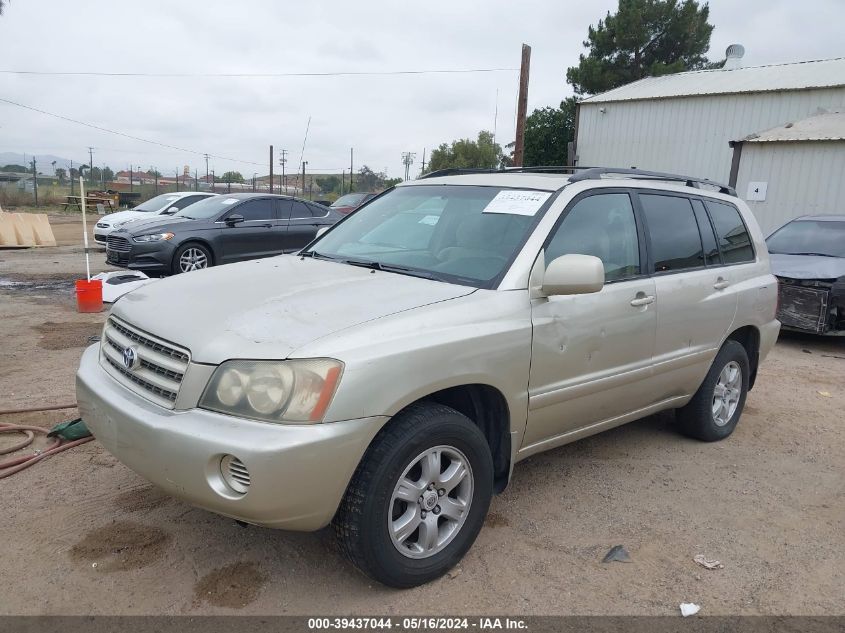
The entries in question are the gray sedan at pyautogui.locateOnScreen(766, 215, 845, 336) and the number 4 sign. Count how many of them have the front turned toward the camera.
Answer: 2

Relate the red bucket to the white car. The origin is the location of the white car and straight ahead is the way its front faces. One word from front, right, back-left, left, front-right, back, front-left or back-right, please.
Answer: front-left

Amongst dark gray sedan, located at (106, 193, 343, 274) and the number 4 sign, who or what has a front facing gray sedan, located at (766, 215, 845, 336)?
the number 4 sign

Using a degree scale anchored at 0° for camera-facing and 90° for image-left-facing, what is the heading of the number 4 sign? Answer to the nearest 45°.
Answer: approximately 0°

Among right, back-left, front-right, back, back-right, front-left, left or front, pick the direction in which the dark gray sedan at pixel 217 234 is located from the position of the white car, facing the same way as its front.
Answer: front-left

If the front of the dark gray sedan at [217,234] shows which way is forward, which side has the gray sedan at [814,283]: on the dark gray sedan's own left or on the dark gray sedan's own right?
on the dark gray sedan's own left

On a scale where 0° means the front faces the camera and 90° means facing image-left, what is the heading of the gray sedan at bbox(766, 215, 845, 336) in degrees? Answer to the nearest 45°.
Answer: approximately 0°

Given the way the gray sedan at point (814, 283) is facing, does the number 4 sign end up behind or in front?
behind

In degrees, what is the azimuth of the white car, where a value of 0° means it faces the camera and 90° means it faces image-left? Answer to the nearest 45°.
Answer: approximately 45°
